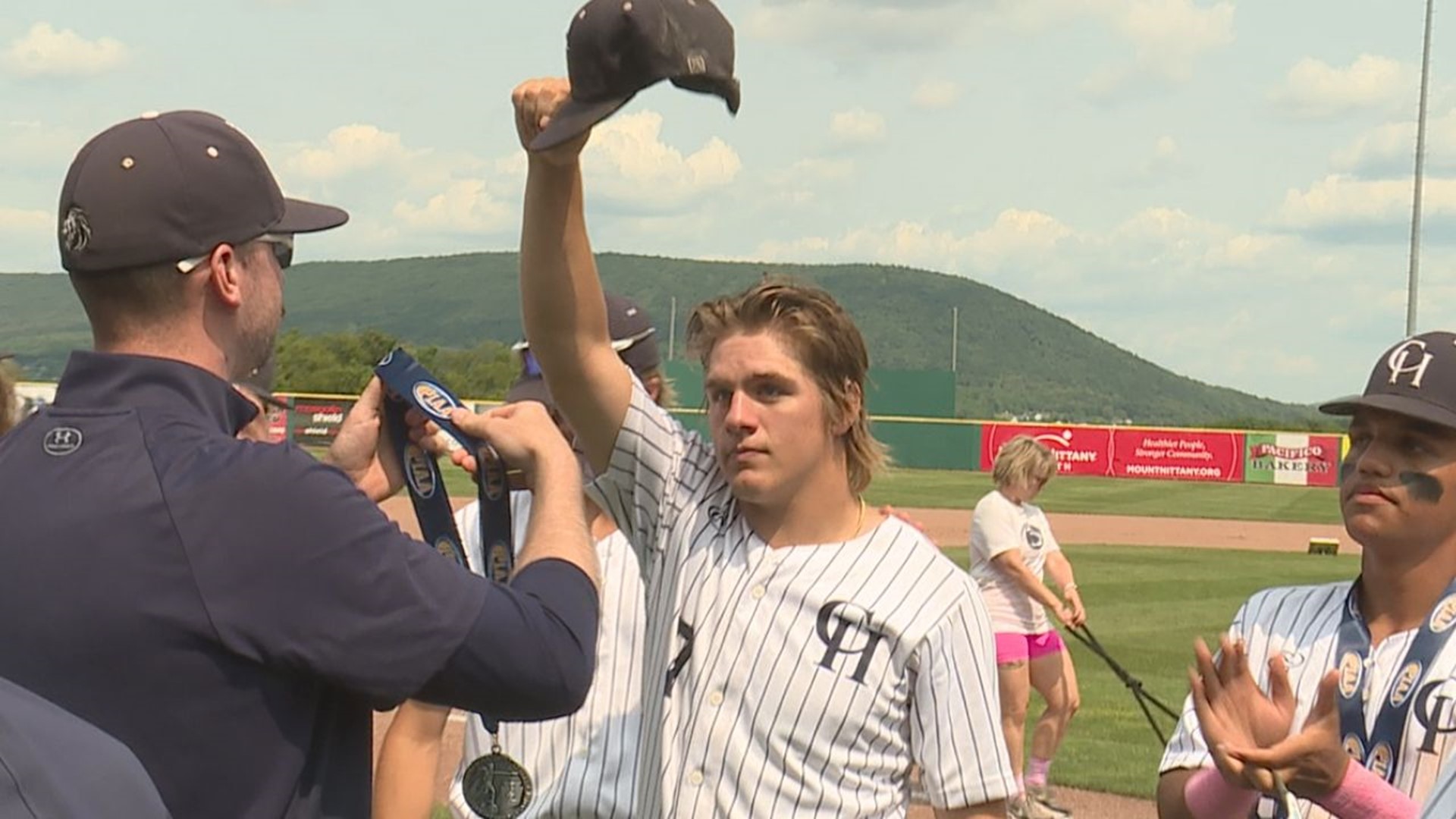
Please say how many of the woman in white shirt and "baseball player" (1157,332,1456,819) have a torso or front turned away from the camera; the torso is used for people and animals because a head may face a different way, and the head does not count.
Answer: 0

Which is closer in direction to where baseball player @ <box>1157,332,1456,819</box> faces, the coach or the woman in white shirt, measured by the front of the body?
the coach

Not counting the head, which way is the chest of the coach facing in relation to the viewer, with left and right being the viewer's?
facing away from the viewer and to the right of the viewer

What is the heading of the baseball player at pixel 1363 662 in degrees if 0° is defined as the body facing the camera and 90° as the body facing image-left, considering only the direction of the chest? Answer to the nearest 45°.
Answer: approximately 45°

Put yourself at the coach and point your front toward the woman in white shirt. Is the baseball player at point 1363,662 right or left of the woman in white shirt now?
right

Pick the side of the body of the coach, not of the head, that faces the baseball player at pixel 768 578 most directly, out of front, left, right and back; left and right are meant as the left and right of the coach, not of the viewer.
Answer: front

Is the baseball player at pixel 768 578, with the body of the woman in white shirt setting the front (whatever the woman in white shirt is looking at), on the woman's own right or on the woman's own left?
on the woman's own right

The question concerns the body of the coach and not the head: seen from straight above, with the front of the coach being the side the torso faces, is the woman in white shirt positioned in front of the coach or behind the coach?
in front

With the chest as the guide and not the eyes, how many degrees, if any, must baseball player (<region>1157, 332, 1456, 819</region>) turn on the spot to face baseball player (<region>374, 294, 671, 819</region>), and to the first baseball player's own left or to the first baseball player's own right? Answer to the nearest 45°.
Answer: approximately 45° to the first baseball player's own right
